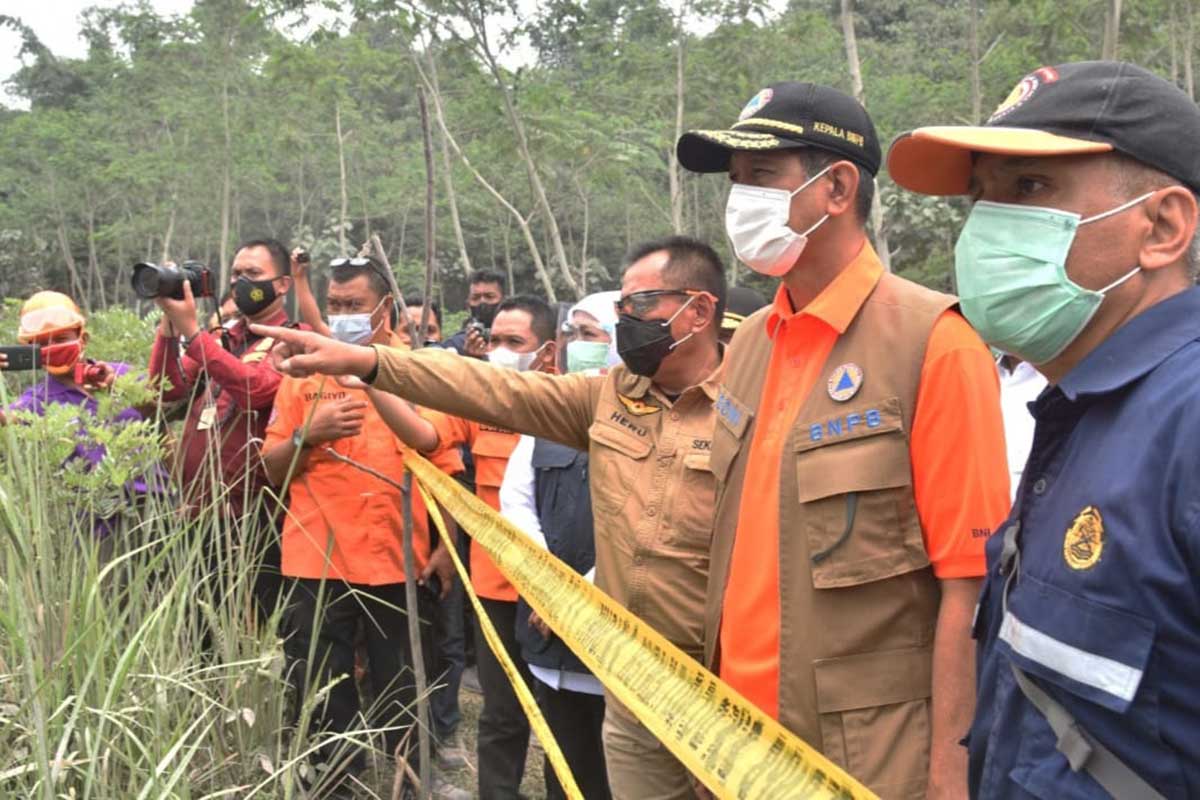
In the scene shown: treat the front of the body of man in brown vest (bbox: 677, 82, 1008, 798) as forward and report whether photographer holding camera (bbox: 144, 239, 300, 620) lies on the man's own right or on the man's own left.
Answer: on the man's own right

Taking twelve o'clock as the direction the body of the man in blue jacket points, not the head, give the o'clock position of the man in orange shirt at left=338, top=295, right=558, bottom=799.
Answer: The man in orange shirt is roughly at 3 o'clock from the man in blue jacket.

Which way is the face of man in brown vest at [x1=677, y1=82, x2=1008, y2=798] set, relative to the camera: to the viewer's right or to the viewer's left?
to the viewer's left

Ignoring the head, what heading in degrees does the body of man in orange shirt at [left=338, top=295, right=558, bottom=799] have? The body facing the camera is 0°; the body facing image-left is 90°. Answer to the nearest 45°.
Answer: approximately 45°

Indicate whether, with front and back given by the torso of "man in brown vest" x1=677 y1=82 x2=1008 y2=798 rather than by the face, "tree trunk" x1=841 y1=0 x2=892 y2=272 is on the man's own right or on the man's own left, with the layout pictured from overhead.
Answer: on the man's own right

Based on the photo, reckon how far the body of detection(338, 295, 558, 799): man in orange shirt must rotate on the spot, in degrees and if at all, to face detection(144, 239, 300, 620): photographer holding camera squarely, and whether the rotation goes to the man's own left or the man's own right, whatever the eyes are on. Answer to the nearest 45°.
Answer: approximately 90° to the man's own right

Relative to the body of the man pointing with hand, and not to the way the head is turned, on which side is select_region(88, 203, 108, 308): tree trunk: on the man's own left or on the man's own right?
on the man's own right
